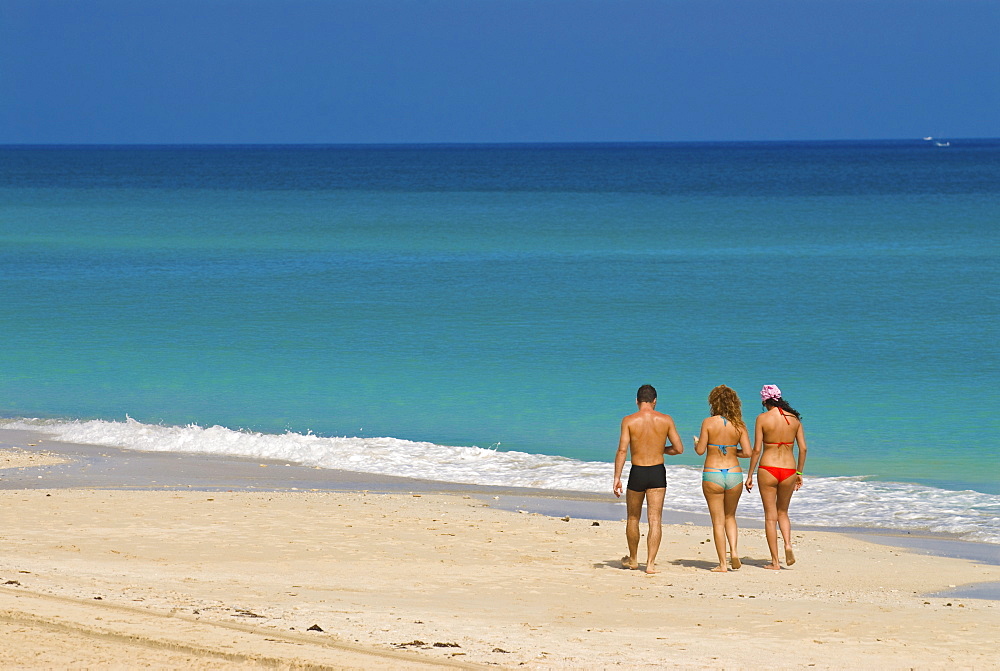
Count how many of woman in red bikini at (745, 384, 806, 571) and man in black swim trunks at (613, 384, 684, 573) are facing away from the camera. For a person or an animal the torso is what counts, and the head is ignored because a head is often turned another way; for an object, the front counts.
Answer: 2

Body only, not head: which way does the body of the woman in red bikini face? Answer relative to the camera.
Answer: away from the camera

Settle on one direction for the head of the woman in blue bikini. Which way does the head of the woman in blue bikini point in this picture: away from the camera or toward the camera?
away from the camera

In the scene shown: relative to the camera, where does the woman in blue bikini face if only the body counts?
away from the camera

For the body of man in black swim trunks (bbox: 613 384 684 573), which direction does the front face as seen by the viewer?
away from the camera

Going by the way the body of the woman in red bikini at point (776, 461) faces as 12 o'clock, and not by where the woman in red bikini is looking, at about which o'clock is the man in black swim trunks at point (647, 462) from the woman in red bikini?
The man in black swim trunks is roughly at 8 o'clock from the woman in red bikini.

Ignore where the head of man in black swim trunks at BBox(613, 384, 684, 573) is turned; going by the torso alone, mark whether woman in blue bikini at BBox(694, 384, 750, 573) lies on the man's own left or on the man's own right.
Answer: on the man's own right
